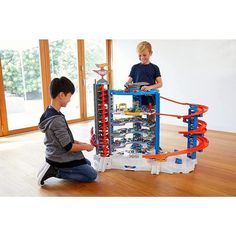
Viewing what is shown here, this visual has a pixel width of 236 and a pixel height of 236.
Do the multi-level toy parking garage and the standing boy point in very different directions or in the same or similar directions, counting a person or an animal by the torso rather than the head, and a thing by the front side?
same or similar directions

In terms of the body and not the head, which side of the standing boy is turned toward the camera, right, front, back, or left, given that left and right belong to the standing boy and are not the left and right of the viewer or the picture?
front

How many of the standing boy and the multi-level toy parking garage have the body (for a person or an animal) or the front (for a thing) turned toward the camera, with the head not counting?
2

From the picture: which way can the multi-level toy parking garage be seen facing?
toward the camera
